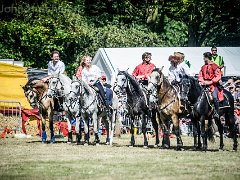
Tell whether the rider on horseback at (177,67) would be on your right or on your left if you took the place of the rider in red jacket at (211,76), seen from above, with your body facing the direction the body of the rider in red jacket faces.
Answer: on your right

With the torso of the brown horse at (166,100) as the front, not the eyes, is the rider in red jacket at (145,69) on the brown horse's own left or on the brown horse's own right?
on the brown horse's own right

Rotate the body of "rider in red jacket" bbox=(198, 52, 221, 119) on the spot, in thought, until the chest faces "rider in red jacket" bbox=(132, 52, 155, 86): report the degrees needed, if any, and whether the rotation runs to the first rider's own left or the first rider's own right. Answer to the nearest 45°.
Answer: approximately 90° to the first rider's own right

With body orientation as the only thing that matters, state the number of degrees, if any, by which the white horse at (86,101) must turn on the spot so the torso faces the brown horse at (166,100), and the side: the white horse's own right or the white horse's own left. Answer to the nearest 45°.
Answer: approximately 90° to the white horse's own left

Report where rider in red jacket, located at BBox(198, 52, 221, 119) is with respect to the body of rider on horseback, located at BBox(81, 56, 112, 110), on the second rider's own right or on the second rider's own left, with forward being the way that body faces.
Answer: on the second rider's own left

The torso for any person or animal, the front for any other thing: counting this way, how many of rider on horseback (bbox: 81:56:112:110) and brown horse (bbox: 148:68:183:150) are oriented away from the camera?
0
